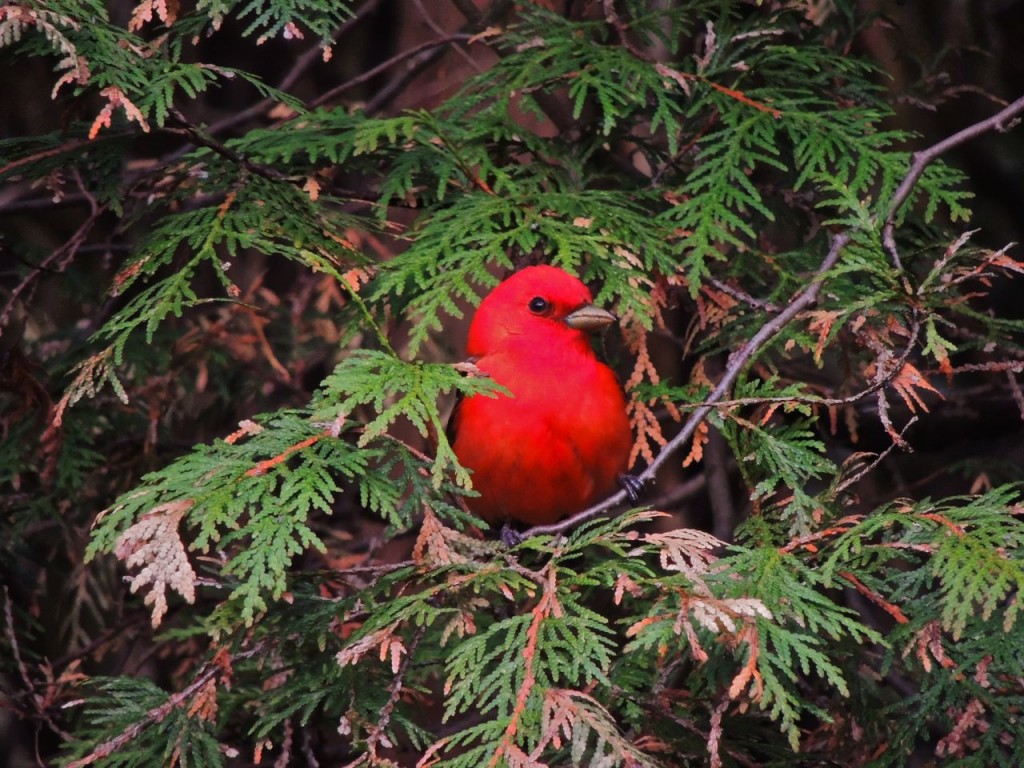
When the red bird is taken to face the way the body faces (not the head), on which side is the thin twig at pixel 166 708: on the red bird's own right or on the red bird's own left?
on the red bird's own right

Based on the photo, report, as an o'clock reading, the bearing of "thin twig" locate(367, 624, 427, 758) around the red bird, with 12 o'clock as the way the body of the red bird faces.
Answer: The thin twig is roughly at 2 o'clock from the red bird.

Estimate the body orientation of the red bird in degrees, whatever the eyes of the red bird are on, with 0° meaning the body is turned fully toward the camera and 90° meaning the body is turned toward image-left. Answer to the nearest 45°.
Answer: approximately 315°
